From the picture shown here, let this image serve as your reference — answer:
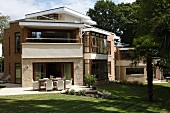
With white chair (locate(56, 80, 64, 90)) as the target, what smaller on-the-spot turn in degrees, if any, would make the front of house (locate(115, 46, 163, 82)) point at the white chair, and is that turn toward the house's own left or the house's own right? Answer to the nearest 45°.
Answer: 0° — it already faces it

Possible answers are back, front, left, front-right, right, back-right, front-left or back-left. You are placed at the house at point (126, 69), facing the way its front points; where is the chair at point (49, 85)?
front

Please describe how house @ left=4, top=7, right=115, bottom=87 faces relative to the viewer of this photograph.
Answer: facing the viewer

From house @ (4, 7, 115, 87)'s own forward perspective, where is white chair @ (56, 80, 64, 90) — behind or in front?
in front

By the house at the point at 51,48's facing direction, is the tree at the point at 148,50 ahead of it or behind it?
ahead

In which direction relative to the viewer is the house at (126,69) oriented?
toward the camera

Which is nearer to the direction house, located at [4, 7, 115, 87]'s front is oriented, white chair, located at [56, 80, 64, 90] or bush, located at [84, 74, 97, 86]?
the white chair

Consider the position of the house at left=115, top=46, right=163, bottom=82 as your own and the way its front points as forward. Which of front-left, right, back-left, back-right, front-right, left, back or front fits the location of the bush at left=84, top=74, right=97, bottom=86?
front

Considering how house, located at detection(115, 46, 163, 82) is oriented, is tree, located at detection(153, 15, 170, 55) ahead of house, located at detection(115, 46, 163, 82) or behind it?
ahead

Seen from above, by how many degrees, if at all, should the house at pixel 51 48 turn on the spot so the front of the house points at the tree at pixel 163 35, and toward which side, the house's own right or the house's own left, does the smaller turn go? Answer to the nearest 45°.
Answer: approximately 45° to the house's own left

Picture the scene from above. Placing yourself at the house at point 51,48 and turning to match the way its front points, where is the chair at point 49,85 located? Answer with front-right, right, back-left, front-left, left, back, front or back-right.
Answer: front

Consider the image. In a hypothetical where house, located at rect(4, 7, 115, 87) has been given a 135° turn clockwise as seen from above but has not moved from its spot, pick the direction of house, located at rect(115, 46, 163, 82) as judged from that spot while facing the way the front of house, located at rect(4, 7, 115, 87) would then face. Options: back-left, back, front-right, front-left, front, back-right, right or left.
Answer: right
